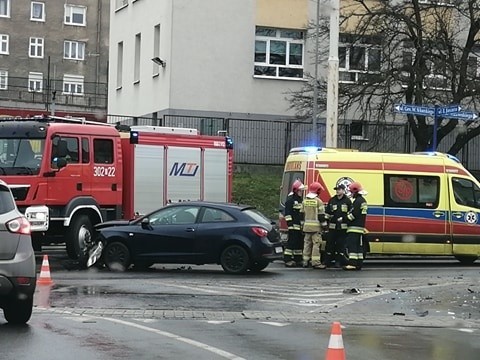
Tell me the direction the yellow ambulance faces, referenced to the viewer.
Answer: facing to the right of the viewer

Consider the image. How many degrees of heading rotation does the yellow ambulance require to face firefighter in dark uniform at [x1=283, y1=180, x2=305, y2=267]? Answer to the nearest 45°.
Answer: approximately 135° to its right

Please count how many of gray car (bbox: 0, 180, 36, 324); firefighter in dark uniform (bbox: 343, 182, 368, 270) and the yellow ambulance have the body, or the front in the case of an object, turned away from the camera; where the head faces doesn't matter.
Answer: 1

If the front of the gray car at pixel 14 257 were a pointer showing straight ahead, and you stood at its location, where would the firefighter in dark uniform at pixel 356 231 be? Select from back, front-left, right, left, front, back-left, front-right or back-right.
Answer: front-right

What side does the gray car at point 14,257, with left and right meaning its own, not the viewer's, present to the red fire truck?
front

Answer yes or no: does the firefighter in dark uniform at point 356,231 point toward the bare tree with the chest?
no

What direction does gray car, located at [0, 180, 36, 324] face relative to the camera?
away from the camera

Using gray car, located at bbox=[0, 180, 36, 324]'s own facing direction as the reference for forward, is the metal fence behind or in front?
in front

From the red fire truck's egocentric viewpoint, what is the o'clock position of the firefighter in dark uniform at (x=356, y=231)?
The firefighter in dark uniform is roughly at 8 o'clock from the red fire truck.

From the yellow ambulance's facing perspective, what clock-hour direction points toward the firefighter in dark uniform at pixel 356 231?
The firefighter in dark uniform is roughly at 4 o'clock from the yellow ambulance.

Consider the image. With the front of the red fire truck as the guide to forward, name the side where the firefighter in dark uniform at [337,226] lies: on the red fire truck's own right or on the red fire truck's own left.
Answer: on the red fire truck's own left

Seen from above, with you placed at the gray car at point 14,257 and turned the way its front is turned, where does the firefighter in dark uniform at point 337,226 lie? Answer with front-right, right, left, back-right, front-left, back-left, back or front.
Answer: front-right

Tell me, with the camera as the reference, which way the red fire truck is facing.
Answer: facing the viewer and to the left of the viewer

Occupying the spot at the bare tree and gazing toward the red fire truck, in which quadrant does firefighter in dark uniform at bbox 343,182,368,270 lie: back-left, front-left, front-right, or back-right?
front-left
